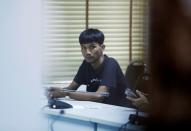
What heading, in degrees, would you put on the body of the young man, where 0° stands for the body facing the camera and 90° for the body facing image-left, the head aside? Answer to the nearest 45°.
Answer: approximately 45°
